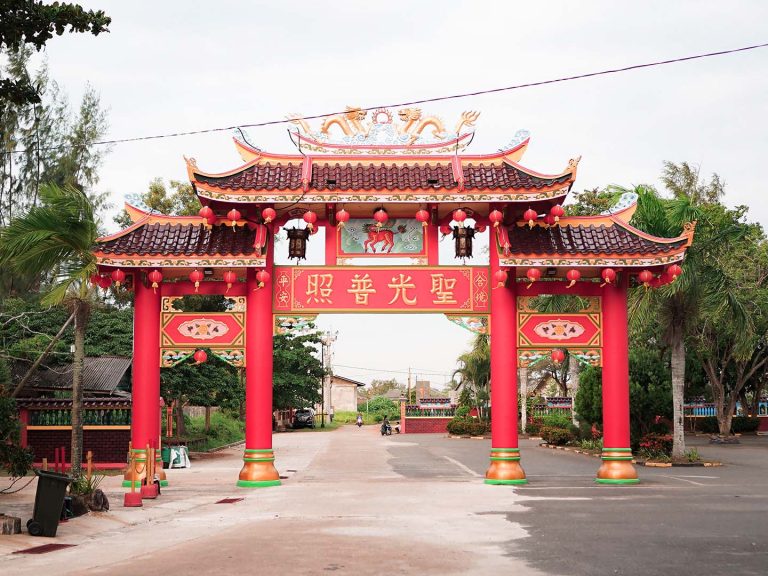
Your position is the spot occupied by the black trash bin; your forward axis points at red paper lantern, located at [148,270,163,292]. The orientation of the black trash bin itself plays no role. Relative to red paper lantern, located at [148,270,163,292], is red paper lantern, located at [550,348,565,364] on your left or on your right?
right

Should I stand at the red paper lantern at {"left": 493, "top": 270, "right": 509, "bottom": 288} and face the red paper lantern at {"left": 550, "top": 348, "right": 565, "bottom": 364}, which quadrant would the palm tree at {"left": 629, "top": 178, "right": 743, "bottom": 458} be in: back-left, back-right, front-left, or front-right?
front-left

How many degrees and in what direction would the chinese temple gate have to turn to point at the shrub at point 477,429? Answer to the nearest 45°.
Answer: approximately 180°

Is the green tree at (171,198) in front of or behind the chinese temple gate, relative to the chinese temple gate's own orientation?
behind

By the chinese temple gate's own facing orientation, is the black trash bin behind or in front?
in front

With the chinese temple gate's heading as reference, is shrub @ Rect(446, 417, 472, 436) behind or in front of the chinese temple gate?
behind

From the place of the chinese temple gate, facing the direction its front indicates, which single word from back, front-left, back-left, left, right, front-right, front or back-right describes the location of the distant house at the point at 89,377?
back-right

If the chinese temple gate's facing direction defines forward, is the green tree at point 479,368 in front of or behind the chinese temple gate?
behind

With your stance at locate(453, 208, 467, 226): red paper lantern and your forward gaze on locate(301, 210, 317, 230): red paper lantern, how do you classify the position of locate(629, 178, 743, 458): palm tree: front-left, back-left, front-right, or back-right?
back-right

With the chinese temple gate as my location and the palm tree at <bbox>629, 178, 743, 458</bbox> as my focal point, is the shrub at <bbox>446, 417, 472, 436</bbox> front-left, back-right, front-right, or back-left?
front-left

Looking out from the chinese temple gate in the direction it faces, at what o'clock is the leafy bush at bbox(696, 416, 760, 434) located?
The leafy bush is roughly at 7 o'clock from the chinese temple gate.

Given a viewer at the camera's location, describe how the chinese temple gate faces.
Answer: facing the viewer
